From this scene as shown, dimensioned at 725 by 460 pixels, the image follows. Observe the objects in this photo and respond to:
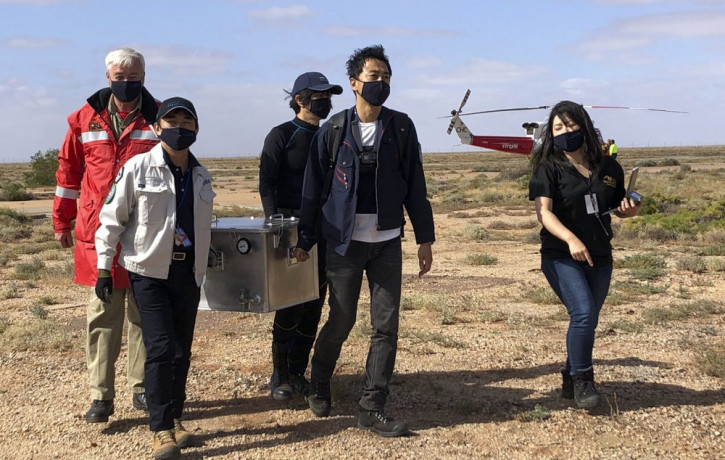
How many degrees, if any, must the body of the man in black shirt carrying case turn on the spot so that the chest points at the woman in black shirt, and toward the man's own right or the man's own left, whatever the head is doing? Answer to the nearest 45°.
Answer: approximately 45° to the man's own left

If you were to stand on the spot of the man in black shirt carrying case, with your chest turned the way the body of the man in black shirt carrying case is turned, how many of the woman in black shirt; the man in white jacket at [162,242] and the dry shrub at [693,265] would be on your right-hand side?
1

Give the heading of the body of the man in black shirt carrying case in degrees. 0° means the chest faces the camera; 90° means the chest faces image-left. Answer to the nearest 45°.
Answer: approximately 315°

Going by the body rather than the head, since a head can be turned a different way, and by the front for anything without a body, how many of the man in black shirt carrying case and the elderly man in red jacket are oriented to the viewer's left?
0

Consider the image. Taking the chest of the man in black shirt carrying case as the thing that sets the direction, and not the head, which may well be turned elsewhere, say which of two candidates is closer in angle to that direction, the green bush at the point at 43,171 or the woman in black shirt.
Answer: the woman in black shirt

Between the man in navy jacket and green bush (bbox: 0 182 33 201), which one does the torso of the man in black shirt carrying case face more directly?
the man in navy jacket

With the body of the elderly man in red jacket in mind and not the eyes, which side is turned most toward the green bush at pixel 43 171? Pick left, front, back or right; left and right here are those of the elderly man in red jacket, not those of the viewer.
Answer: back

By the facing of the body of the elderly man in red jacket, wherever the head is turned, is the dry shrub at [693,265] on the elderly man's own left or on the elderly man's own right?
on the elderly man's own left

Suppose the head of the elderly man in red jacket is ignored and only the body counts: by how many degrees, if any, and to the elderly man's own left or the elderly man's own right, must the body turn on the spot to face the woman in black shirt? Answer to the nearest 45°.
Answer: approximately 90° to the elderly man's own left

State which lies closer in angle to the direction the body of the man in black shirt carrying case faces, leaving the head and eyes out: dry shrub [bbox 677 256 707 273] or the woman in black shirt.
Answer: the woman in black shirt

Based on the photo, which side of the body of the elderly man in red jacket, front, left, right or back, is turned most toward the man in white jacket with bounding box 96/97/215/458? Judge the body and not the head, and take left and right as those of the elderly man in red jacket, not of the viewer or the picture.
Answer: front

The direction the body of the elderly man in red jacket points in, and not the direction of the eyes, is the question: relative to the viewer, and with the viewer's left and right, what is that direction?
facing the viewer

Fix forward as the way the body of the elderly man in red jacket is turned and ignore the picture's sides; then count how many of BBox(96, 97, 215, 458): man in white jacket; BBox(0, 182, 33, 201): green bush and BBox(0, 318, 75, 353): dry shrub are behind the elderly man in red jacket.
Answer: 2

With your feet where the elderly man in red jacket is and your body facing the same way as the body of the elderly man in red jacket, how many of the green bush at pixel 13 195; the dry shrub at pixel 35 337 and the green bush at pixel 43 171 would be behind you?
3

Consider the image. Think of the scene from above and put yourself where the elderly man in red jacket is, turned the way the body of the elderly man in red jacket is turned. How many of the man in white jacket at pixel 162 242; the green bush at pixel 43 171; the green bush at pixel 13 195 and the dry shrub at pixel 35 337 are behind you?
3

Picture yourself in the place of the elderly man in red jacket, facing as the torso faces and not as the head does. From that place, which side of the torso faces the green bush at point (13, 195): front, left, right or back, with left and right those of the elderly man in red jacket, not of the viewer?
back

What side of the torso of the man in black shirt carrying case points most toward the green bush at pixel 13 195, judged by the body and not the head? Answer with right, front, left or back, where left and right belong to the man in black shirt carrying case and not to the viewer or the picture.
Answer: back

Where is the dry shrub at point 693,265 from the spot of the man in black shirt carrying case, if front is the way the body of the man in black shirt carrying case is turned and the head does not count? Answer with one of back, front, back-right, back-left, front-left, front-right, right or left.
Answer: left
